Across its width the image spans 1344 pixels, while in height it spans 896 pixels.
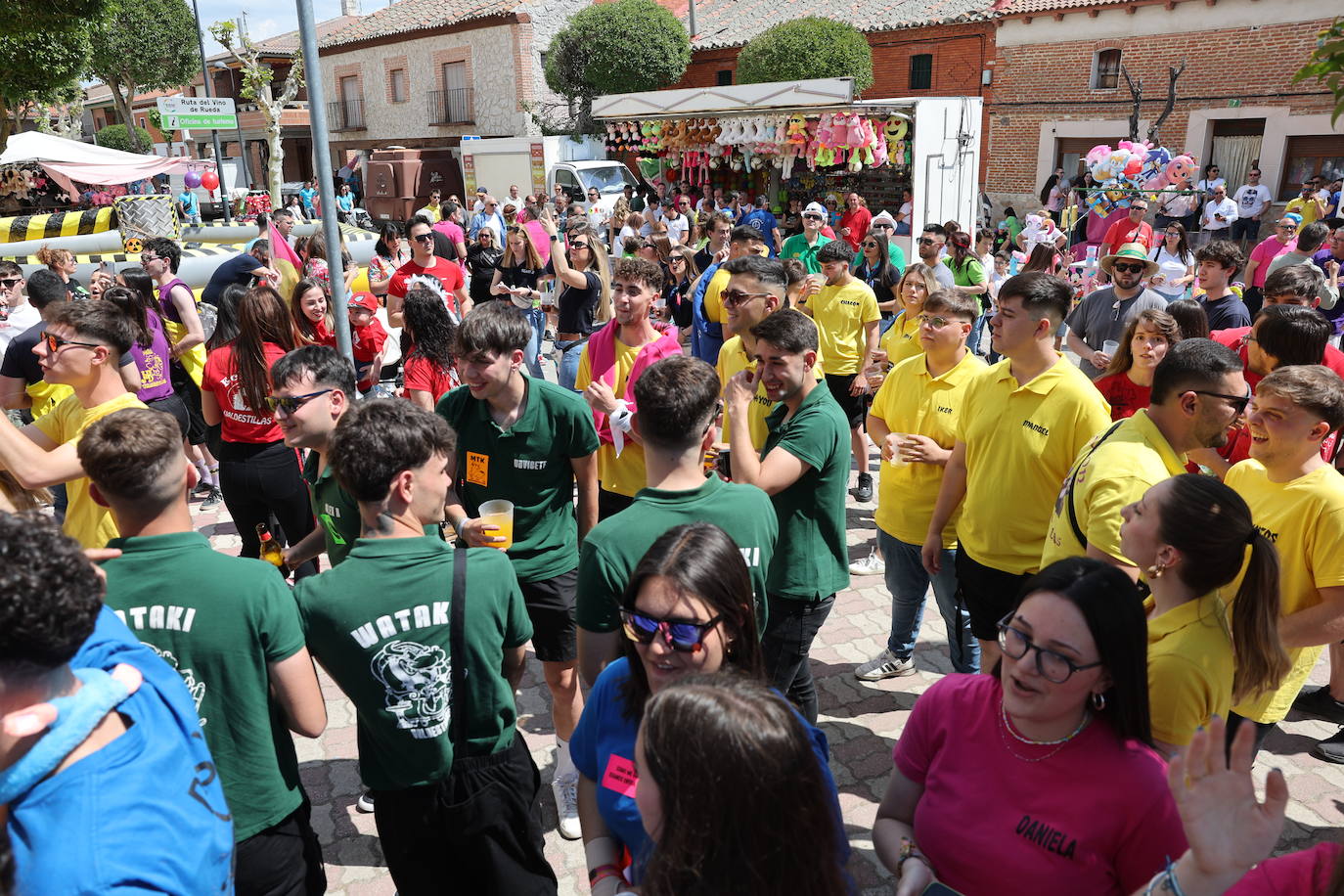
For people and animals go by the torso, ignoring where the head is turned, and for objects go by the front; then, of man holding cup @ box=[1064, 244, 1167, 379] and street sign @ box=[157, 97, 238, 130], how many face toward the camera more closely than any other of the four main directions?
2

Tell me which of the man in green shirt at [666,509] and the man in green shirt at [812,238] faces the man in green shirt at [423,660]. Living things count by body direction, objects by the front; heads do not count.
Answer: the man in green shirt at [812,238]

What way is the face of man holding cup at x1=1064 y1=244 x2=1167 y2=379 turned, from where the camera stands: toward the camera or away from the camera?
toward the camera

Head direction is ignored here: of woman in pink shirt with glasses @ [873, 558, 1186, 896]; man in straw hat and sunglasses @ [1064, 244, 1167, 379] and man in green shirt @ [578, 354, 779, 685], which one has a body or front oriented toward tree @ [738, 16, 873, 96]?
the man in green shirt

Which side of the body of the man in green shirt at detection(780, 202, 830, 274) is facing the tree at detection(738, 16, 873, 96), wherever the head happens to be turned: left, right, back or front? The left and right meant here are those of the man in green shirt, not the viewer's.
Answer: back

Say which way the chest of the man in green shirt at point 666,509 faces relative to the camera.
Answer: away from the camera

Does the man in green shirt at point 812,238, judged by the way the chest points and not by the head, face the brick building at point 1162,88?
no

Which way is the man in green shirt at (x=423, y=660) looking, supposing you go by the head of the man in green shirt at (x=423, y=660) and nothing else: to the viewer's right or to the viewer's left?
to the viewer's right

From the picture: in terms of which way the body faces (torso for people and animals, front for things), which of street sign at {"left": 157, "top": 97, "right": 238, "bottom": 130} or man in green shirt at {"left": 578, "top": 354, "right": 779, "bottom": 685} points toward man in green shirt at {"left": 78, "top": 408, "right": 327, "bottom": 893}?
the street sign

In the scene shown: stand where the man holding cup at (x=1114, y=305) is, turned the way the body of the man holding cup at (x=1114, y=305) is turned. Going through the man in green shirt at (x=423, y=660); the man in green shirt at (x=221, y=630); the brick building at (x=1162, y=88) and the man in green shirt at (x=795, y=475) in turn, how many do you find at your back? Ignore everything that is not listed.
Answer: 1

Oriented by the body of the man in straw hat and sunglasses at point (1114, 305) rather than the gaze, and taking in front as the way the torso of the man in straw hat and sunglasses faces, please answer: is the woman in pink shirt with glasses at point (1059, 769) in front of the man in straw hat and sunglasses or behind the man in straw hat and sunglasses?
in front

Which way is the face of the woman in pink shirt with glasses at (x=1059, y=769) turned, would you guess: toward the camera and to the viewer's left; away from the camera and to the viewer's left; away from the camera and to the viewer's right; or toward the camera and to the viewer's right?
toward the camera and to the viewer's left

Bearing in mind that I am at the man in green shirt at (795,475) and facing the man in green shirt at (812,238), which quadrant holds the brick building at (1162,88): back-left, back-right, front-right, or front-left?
front-right

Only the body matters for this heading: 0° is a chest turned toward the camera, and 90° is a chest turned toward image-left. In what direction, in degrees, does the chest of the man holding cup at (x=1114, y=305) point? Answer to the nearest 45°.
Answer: approximately 0°

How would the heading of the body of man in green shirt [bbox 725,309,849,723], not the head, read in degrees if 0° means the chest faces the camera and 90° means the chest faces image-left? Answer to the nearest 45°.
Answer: approximately 90°

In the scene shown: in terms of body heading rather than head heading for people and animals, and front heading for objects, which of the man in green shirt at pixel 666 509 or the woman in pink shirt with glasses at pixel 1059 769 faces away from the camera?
the man in green shirt

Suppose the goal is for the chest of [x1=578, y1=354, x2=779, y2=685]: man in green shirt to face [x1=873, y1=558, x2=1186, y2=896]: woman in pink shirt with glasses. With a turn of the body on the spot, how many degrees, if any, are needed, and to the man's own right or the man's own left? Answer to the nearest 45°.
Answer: approximately 135° to the man's own right

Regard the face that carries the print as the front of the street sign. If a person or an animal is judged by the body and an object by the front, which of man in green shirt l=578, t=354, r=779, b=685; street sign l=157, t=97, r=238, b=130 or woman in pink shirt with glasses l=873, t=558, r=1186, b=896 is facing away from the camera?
the man in green shirt
